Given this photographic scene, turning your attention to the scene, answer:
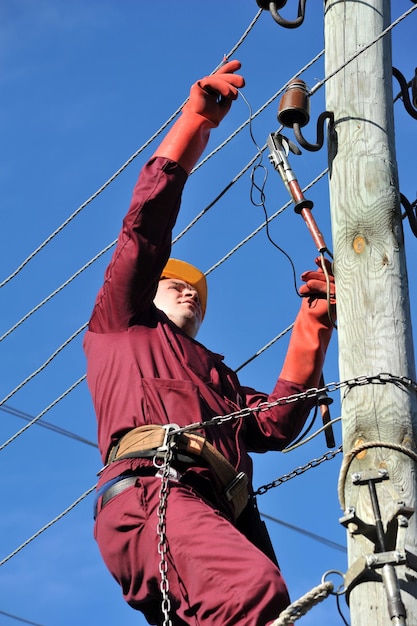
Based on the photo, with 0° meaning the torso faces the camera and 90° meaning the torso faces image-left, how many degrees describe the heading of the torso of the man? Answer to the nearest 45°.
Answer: approximately 315°
